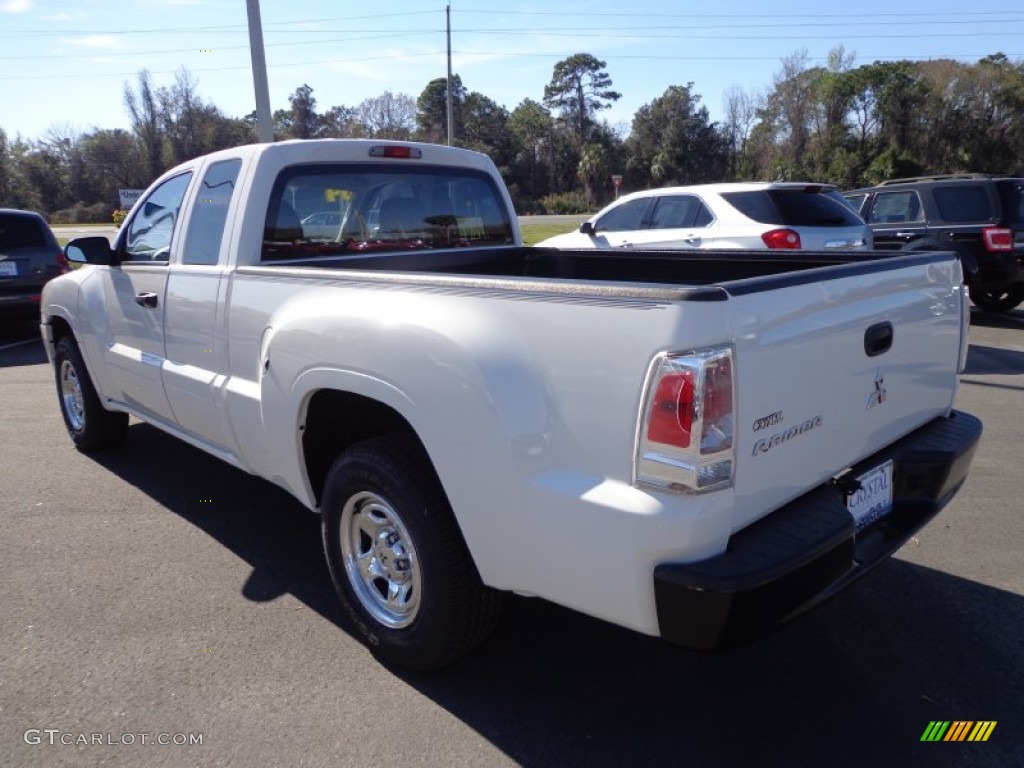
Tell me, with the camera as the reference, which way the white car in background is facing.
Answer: facing away from the viewer and to the left of the viewer

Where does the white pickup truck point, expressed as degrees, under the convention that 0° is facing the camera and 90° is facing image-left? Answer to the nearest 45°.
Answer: approximately 135°

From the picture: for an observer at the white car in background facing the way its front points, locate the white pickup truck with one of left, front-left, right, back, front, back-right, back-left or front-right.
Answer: back-left

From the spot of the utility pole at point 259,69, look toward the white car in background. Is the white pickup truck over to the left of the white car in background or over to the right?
right

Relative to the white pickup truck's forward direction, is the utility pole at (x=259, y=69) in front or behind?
in front

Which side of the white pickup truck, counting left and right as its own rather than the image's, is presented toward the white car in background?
right

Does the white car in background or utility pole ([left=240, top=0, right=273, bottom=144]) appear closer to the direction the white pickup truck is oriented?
the utility pole

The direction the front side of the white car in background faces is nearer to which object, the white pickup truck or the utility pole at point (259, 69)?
the utility pole

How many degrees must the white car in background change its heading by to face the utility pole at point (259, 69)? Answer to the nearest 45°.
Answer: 0° — it already faces it

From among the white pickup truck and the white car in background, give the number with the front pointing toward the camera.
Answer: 0
